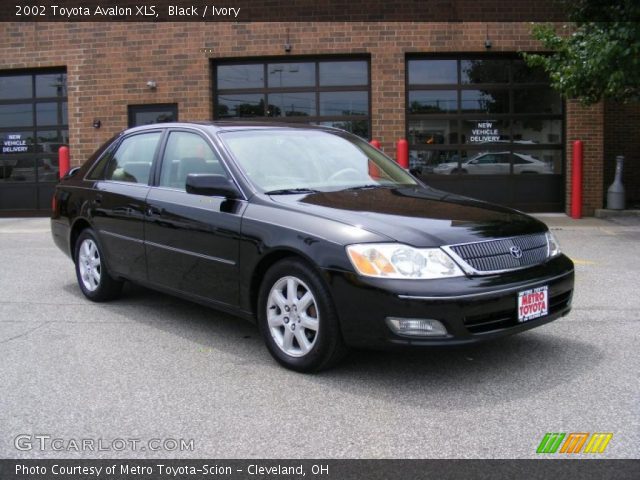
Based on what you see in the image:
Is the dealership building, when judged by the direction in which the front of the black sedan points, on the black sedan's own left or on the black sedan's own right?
on the black sedan's own left

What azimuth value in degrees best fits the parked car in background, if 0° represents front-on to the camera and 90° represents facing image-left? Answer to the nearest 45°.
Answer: approximately 90°

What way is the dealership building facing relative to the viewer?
toward the camera

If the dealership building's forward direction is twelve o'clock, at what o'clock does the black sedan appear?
The black sedan is roughly at 12 o'clock from the dealership building.

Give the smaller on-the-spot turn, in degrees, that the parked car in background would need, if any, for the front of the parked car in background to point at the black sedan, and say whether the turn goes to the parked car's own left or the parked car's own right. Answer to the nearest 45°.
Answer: approximately 90° to the parked car's own left

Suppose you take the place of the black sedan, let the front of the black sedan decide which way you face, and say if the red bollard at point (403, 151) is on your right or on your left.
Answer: on your left

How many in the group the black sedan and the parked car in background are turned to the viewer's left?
1

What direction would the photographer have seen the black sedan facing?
facing the viewer and to the right of the viewer
